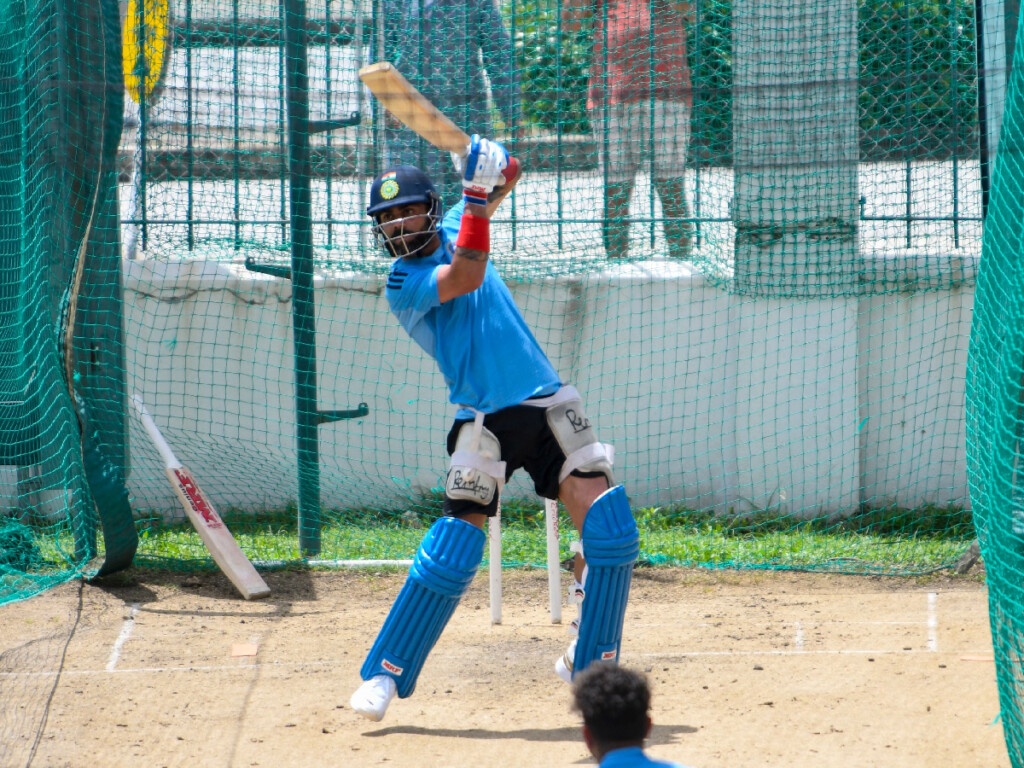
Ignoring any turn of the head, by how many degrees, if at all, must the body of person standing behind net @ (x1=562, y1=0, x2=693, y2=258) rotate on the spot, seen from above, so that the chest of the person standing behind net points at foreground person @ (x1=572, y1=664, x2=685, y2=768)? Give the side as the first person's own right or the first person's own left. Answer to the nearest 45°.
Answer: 0° — they already face them

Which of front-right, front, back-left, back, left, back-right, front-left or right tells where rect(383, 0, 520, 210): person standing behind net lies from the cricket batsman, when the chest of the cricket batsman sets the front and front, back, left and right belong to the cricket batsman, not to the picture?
back-right

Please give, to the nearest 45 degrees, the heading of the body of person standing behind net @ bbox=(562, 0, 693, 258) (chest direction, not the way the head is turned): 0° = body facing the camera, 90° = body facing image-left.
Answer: approximately 0°

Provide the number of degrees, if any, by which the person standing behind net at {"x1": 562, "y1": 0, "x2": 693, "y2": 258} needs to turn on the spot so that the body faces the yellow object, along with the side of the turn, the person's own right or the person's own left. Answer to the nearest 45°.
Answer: approximately 90° to the person's own right

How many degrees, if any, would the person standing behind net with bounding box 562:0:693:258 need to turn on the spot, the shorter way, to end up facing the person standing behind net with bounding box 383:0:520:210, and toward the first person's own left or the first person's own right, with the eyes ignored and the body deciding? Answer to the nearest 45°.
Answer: approximately 90° to the first person's own right

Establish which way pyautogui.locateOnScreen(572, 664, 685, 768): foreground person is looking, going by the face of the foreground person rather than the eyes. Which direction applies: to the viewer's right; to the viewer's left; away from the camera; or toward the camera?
away from the camera

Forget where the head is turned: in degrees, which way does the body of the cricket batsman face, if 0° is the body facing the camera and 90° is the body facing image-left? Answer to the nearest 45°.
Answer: approximately 45°

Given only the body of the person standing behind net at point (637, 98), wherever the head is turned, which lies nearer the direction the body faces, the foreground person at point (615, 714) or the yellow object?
the foreground person
